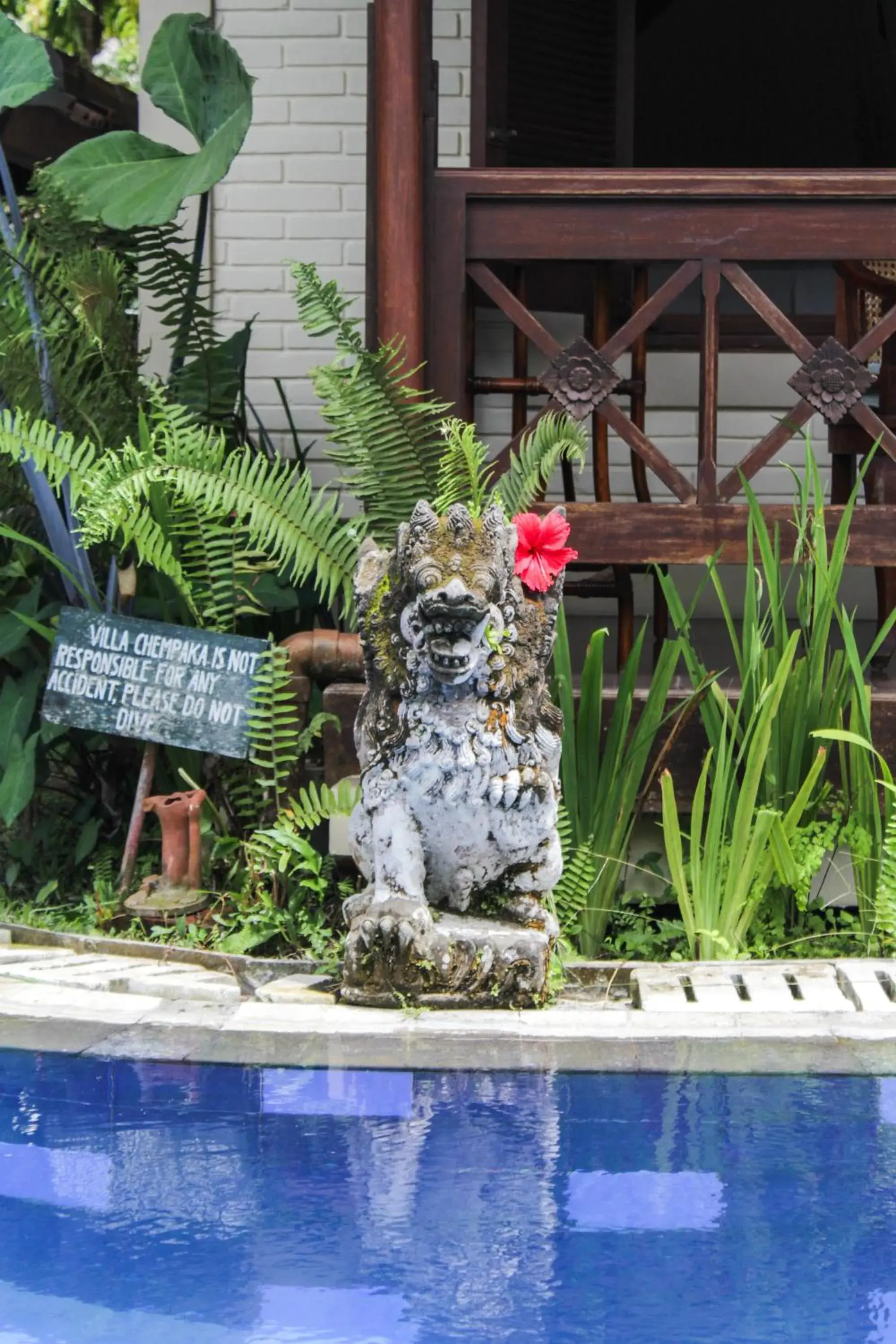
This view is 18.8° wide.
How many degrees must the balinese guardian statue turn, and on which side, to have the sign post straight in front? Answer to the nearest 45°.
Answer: approximately 135° to its right

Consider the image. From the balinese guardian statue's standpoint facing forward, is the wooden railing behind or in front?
behind

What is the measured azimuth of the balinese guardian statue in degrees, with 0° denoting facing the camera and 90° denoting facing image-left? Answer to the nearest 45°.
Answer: approximately 0°

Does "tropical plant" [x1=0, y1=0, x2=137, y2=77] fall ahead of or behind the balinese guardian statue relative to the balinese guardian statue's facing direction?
behind

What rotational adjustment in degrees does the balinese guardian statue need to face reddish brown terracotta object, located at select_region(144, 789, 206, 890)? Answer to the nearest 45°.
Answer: approximately 135° to its right
